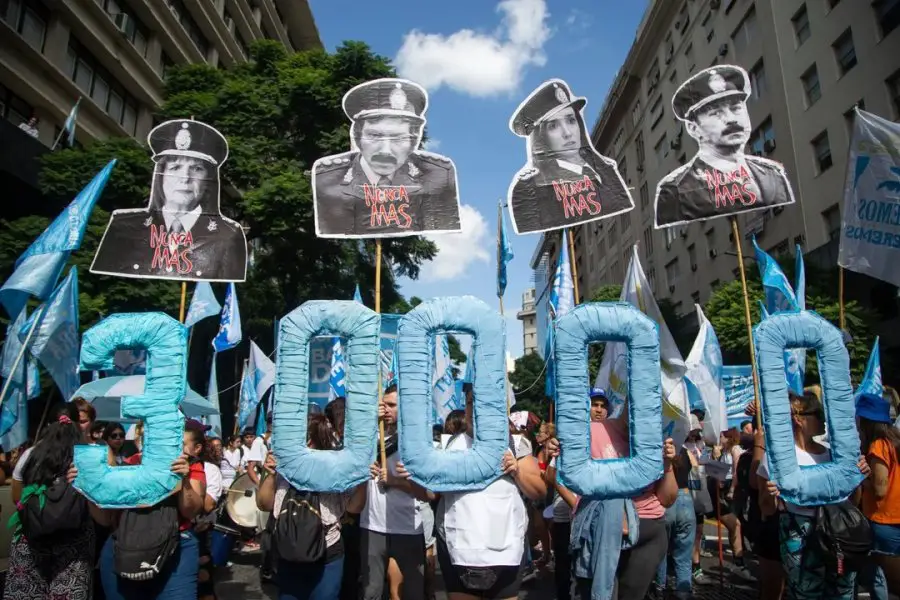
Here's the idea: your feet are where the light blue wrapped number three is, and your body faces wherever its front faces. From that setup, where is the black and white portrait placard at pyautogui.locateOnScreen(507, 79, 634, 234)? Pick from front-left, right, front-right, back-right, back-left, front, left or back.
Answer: left

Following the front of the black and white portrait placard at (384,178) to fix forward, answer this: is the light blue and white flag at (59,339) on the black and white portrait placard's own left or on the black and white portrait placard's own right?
on the black and white portrait placard's own right

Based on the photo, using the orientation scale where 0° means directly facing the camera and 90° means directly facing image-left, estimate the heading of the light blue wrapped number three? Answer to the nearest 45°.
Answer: approximately 0°

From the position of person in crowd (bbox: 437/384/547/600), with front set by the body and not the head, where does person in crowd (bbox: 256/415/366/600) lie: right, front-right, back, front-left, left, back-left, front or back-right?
right

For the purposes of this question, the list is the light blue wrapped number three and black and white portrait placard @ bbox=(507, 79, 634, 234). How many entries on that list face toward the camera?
2

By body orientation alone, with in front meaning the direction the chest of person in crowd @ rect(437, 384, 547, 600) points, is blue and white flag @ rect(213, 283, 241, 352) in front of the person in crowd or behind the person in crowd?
behind

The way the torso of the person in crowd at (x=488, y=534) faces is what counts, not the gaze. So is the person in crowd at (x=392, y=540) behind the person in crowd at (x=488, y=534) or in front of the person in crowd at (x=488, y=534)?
behind

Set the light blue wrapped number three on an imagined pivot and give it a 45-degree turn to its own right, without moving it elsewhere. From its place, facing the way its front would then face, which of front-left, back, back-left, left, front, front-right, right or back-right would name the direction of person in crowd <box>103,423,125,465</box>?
back-right

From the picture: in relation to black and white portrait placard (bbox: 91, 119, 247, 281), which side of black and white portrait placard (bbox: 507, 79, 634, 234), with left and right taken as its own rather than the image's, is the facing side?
right

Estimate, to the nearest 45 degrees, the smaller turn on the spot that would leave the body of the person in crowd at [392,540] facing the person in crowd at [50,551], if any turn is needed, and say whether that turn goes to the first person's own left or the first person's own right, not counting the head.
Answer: approximately 90° to the first person's own right
